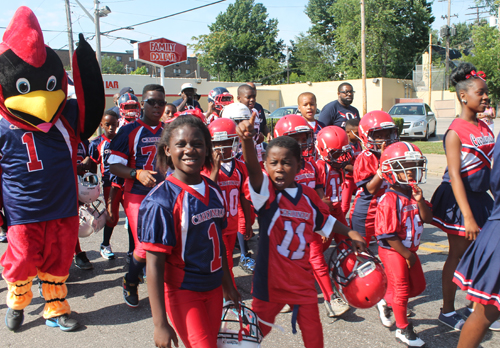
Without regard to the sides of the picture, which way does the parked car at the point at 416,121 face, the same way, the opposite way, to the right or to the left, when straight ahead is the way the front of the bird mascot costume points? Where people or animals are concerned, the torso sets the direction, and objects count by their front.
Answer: to the right

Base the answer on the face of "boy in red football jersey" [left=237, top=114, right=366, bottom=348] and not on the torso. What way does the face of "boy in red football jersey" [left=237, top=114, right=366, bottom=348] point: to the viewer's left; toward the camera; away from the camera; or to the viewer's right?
toward the camera

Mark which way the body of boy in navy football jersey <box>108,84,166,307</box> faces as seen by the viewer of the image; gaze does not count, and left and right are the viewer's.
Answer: facing the viewer and to the right of the viewer

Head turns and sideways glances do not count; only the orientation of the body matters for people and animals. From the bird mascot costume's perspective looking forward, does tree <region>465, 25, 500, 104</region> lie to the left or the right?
on its left

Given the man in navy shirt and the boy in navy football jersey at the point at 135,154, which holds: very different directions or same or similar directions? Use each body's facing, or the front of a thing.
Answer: same or similar directions

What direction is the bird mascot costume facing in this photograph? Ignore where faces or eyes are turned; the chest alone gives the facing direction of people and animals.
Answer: toward the camera

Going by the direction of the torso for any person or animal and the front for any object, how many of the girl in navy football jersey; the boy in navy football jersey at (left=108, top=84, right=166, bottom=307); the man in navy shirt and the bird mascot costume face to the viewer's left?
0

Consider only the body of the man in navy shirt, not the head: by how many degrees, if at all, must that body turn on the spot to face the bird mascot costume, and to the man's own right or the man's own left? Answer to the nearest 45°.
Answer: approximately 90° to the man's own right

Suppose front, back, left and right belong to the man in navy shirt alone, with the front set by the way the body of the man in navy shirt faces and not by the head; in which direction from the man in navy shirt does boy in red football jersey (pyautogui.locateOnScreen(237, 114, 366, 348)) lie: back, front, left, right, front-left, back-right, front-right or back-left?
front-right

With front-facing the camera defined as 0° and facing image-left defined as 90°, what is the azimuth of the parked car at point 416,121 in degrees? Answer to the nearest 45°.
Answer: approximately 45°

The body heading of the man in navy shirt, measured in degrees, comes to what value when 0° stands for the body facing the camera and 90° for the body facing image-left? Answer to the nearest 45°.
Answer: approximately 315°

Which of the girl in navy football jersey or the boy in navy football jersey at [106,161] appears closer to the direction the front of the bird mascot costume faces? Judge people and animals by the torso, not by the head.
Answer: the girl in navy football jersey

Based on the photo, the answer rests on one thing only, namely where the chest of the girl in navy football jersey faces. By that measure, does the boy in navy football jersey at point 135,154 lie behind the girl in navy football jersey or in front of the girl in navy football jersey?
behind
